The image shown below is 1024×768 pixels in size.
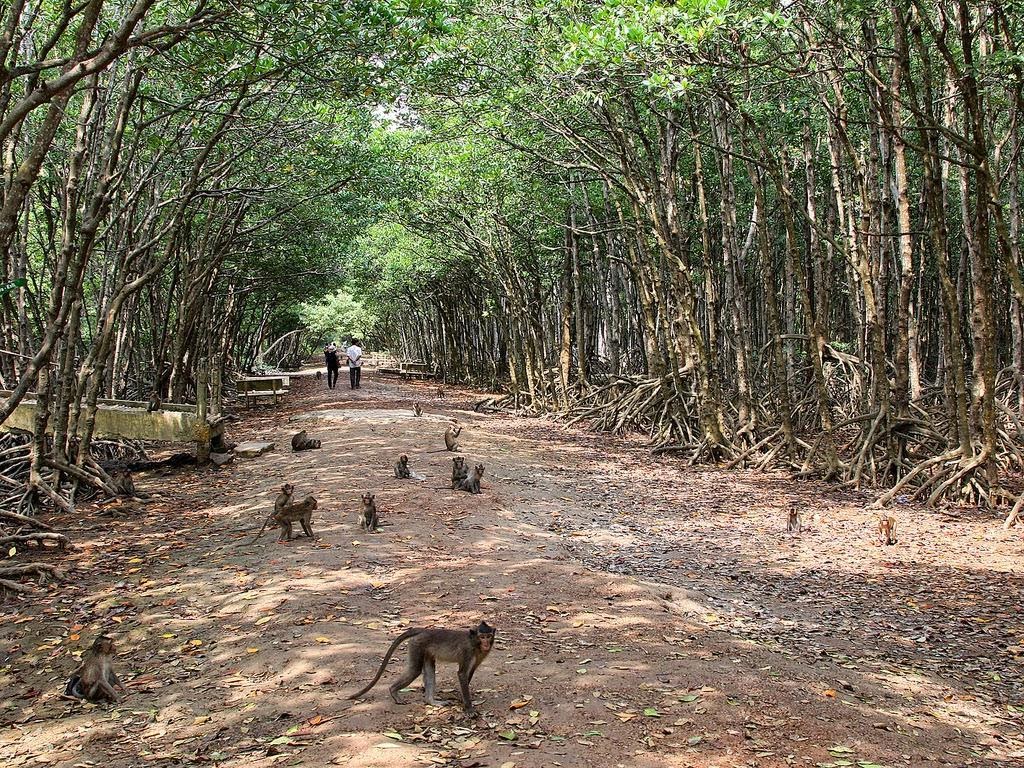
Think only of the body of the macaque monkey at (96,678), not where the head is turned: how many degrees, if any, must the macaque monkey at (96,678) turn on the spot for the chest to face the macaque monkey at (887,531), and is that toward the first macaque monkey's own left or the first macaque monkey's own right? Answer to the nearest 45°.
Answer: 0° — it already faces it

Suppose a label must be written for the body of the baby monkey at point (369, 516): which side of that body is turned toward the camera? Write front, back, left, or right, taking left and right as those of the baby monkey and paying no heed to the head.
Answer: front

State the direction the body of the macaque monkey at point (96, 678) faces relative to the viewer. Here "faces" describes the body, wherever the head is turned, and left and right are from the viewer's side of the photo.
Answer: facing to the right of the viewer

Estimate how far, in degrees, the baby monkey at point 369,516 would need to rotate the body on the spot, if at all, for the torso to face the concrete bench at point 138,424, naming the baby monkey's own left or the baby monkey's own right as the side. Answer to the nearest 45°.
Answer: approximately 135° to the baby monkey's own right

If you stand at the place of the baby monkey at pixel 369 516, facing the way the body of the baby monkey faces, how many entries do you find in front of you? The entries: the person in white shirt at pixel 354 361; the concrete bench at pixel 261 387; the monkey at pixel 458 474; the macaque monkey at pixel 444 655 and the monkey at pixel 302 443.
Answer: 1

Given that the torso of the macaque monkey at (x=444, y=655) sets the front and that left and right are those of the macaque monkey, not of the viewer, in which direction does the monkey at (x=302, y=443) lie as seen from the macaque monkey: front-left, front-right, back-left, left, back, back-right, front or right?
left

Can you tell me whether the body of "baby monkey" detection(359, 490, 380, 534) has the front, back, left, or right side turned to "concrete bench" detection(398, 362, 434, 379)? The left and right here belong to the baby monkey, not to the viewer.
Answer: back

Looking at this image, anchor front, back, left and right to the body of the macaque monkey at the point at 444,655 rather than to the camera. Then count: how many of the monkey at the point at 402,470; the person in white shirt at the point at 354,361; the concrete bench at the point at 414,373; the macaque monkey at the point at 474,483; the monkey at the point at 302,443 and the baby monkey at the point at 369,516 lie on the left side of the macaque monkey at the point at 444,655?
6

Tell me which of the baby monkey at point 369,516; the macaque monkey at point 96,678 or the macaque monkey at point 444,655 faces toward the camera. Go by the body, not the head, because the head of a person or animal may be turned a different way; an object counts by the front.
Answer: the baby monkey

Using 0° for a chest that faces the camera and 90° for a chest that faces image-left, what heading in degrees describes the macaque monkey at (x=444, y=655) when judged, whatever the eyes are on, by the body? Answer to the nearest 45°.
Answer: approximately 270°

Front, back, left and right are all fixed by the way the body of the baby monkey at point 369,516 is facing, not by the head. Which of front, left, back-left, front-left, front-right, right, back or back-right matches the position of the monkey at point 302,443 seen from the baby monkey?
back

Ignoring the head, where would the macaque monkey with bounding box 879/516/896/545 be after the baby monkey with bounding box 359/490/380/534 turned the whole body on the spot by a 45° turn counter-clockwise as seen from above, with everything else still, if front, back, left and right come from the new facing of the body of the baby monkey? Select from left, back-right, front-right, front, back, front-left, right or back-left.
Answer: front-left

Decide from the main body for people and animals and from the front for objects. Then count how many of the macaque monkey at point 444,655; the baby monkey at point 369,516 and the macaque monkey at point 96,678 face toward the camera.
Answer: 1

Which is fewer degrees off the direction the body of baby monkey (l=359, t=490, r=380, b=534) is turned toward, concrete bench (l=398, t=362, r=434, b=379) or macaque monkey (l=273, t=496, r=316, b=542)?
the macaque monkey

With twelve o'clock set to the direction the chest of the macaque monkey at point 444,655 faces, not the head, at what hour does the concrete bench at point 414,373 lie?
The concrete bench is roughly at 9 o'clock from the macaque monkey.

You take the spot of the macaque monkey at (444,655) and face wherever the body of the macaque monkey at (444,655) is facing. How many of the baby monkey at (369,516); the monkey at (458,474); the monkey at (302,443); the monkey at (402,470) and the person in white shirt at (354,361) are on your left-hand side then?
5

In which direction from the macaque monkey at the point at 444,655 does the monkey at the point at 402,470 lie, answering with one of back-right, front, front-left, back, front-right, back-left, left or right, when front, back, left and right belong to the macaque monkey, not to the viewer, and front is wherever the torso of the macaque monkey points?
left

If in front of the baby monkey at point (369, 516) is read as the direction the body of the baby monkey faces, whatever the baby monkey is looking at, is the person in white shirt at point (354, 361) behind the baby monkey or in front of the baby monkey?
behind

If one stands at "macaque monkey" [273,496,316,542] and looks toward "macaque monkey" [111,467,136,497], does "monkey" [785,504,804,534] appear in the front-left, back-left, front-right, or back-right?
back-right

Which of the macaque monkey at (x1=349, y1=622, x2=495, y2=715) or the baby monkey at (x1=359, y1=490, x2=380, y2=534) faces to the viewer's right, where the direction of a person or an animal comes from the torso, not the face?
the macaque monkey
